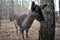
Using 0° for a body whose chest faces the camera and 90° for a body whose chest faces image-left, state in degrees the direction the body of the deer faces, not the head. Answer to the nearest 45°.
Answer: approximately 315°
